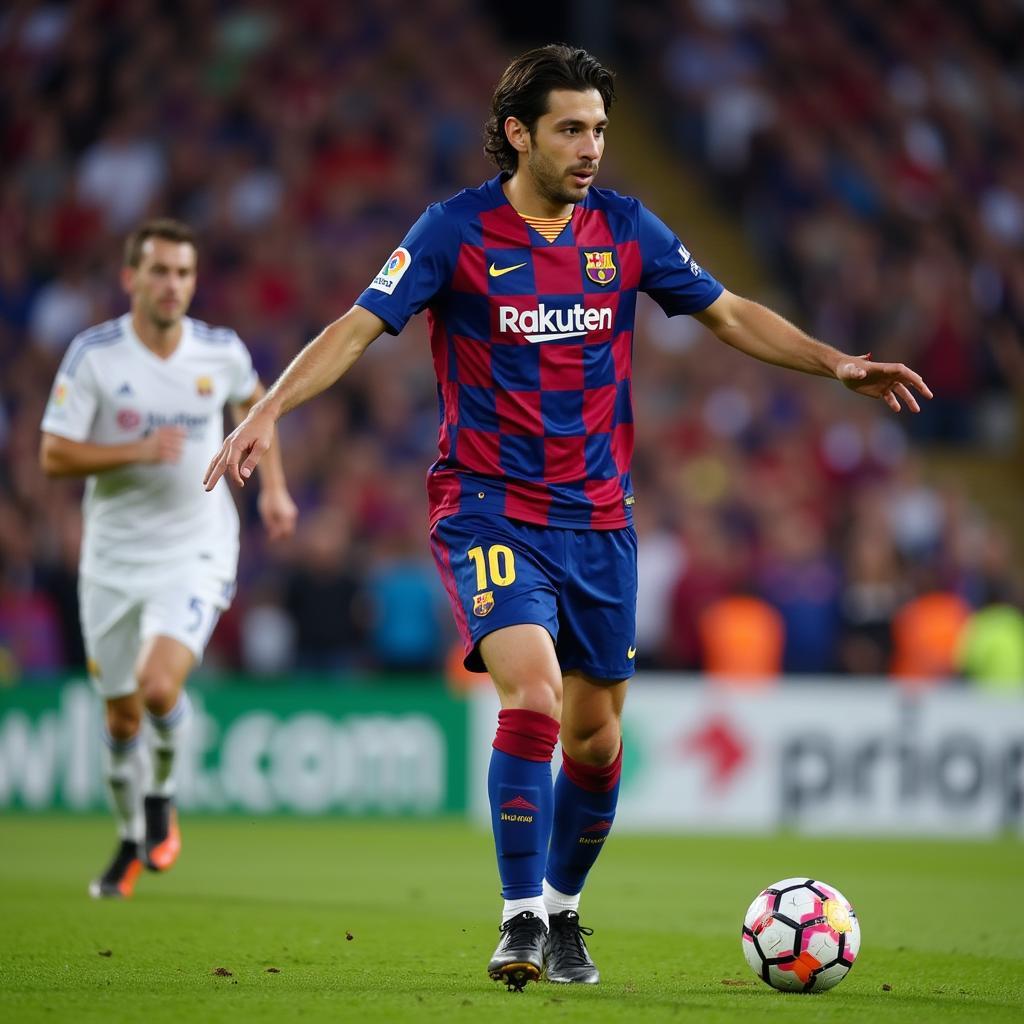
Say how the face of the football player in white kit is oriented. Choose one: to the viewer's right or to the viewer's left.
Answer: to the viewer's right

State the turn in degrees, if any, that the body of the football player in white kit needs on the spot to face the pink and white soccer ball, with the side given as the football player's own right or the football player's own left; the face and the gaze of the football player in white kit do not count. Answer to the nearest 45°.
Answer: approximately 45° to the football player's own left

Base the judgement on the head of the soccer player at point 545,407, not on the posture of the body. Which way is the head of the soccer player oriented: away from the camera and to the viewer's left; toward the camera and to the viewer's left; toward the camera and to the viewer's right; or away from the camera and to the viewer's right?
toward the camera and to the viewer's right

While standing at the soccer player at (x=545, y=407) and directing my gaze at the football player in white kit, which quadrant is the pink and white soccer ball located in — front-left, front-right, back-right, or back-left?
back-right

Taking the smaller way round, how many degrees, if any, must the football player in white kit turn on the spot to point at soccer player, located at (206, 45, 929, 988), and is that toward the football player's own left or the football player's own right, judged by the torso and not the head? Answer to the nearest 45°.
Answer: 0° — they already face them

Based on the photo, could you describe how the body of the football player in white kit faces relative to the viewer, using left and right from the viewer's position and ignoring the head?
facing the viewer
